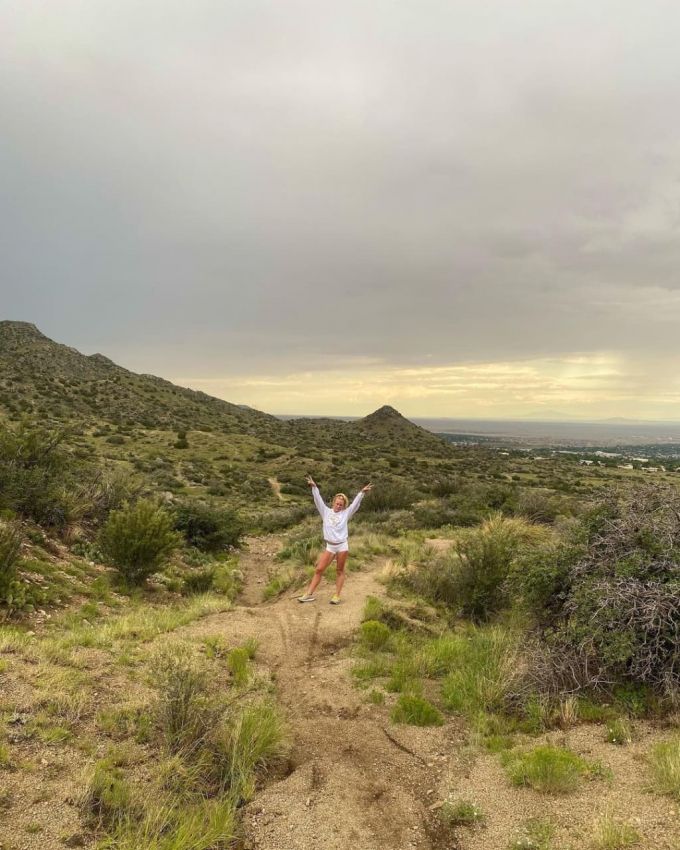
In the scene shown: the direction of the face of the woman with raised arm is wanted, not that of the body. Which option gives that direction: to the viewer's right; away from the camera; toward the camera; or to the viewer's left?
toward the camera

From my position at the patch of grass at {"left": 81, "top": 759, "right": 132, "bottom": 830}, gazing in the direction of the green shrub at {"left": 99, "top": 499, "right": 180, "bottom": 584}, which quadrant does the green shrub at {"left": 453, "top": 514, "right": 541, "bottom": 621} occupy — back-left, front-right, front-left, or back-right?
front-right

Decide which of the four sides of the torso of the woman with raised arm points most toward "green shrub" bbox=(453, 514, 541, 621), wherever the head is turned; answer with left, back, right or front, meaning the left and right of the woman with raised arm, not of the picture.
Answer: left

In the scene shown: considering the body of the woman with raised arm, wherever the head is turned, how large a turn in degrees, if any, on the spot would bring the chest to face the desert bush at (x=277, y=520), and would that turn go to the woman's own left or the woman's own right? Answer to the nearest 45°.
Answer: approximately 180°

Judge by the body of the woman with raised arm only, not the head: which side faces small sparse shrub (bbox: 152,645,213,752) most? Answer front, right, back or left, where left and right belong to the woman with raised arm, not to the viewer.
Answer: front

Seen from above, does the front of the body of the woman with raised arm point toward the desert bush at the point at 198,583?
no

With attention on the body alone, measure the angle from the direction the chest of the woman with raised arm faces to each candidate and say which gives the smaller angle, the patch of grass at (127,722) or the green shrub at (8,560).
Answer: the patch of grass

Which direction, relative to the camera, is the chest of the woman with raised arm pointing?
toward the camera

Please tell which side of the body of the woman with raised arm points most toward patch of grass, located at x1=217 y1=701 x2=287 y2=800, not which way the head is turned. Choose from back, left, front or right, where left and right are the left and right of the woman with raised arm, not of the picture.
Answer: front

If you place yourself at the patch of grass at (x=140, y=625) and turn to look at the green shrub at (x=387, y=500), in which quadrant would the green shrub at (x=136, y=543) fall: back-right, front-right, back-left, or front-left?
front-left

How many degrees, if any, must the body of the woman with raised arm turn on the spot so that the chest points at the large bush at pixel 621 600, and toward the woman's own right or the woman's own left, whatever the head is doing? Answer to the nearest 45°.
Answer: approximately 45° to the woman's own left

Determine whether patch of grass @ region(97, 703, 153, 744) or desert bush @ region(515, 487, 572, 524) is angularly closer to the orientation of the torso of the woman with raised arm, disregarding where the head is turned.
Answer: the patch of grass

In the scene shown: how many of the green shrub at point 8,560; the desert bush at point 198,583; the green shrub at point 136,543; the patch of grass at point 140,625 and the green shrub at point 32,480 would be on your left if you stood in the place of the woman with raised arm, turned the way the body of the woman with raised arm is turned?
0

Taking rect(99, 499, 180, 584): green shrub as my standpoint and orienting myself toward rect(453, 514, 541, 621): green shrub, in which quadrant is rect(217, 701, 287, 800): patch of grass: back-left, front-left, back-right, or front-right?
front-right

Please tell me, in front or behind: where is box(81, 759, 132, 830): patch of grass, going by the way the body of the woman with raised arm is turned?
in front

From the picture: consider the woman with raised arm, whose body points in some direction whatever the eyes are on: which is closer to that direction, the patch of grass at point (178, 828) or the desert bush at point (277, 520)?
the patch of grass

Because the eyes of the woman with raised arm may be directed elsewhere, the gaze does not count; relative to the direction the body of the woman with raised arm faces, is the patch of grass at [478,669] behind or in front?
in front
